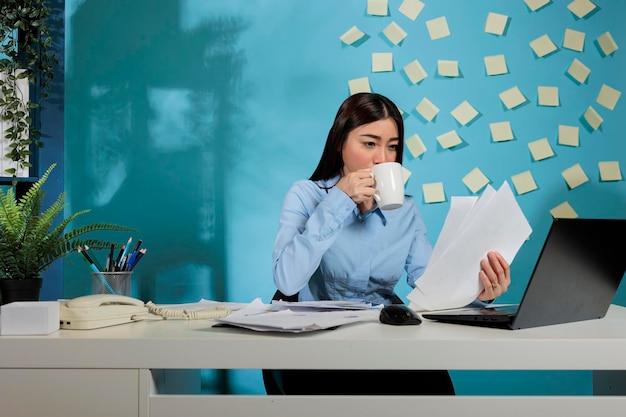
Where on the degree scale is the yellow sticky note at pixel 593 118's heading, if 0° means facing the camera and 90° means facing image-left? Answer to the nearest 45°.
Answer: approximately 0°

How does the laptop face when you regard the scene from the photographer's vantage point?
facing away from the viewer and to the left of the viewer

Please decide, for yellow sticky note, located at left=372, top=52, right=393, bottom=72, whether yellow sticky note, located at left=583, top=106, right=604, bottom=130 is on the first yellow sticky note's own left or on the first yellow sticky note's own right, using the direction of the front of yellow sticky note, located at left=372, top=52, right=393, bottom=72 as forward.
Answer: on the first yellow sticky note's own left
